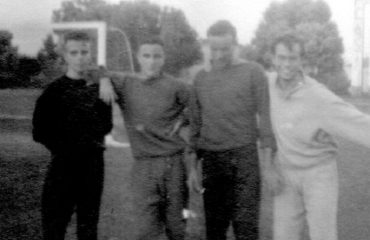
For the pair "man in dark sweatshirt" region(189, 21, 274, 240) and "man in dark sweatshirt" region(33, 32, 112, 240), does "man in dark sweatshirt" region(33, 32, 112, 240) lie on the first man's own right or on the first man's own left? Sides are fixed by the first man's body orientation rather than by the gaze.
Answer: on the first man's own right

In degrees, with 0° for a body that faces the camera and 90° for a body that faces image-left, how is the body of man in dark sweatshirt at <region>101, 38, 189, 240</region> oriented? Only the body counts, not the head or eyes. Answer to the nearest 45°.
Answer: approximately 0°

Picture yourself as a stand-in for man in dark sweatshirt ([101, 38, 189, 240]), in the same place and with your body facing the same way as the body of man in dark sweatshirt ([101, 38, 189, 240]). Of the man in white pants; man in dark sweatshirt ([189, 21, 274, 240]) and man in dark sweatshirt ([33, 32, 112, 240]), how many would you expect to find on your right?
1

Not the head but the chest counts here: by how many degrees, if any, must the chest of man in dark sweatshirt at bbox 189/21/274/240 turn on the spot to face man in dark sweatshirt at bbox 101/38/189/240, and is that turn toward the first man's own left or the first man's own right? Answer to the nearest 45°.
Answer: approximately 90° to the first man's own right

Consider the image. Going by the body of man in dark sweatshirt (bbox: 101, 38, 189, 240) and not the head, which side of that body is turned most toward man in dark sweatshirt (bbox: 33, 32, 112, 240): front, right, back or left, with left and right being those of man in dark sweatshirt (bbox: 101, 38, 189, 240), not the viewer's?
right

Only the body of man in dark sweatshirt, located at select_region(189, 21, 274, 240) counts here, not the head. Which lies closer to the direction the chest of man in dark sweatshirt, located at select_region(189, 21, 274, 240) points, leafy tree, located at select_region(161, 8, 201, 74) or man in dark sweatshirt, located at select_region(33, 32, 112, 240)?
the man in dark sweatshirt

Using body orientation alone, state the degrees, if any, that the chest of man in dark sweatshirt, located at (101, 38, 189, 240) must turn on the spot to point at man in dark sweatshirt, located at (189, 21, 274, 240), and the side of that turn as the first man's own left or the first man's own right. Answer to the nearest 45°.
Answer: approximately 90° to the first man's own left

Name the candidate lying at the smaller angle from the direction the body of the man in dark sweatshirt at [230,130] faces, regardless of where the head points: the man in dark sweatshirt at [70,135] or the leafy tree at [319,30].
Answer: the man in dark sweatshirt

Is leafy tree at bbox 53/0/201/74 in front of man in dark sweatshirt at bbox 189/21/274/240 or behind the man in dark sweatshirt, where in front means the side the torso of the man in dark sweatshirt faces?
behind

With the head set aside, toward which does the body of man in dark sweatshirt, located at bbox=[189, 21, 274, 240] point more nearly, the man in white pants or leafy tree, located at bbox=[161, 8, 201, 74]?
the man in white pants

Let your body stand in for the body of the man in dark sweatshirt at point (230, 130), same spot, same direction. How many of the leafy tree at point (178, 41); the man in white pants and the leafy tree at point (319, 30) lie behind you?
2

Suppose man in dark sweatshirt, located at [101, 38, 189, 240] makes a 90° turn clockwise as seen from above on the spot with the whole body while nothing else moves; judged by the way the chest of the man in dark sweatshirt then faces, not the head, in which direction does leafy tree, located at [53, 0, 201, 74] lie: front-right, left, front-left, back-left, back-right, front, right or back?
right

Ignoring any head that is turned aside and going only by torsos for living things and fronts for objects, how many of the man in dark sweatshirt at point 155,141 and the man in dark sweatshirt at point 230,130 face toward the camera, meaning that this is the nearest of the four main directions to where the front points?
2

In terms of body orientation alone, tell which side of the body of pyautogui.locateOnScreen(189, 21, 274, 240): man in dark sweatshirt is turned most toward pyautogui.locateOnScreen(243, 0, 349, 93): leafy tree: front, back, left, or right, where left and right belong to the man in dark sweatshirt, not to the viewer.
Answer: back

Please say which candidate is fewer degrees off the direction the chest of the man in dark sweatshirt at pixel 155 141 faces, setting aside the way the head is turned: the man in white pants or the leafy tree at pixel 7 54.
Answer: the man in white pants
